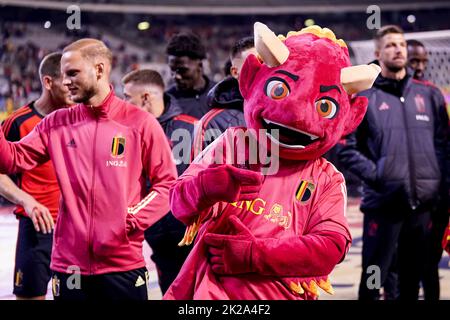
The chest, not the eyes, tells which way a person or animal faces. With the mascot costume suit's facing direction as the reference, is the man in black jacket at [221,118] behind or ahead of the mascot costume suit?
behind

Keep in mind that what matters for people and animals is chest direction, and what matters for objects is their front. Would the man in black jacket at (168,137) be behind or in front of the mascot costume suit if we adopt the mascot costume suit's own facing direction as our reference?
behind

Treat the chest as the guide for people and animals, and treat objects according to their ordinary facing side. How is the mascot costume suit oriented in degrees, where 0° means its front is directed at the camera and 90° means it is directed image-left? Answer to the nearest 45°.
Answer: approximately 0°
